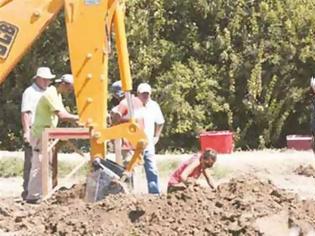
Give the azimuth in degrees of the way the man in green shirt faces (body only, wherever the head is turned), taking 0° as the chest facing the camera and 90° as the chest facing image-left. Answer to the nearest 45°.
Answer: approximately 270°

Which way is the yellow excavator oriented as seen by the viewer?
to the viewer's right

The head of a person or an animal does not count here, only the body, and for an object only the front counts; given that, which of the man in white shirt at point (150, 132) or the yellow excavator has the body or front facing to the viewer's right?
the yellow excavator

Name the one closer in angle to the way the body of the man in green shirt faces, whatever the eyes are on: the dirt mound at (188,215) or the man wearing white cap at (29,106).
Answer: the dirt mound

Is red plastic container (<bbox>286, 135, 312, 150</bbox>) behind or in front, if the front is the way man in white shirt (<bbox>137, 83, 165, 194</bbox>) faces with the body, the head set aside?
behind

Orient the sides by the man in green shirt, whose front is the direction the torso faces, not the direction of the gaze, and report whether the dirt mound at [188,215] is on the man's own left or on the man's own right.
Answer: on the man's own right

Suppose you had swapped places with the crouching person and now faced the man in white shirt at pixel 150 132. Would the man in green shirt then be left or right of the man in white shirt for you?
left

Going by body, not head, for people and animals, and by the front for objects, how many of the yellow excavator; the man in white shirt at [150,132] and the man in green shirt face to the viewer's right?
2

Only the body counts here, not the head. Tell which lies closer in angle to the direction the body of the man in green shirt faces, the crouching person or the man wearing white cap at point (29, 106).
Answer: the crouching person

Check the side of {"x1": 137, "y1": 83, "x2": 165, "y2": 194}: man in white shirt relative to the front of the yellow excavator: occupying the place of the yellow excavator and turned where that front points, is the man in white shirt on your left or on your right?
on your left
